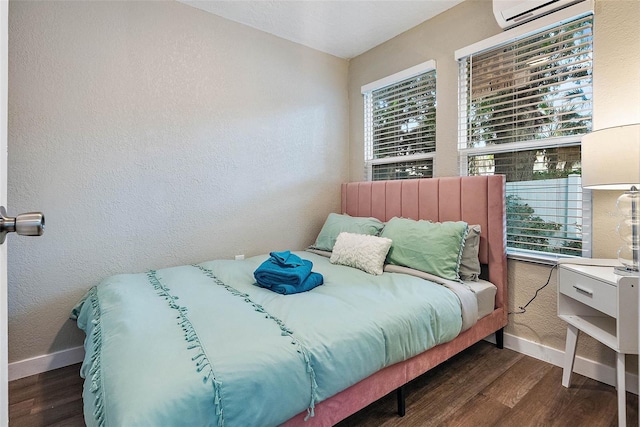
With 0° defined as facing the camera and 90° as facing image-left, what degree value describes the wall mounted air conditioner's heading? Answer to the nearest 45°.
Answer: approximately 45°

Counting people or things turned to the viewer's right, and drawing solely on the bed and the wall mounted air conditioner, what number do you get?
0

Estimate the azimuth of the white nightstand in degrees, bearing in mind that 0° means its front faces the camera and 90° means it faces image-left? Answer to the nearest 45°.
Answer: approximately 45°

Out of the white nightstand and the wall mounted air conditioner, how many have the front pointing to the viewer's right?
0

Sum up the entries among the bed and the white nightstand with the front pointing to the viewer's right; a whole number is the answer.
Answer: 0

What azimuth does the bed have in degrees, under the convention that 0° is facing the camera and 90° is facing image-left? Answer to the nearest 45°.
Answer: approximately 45°
